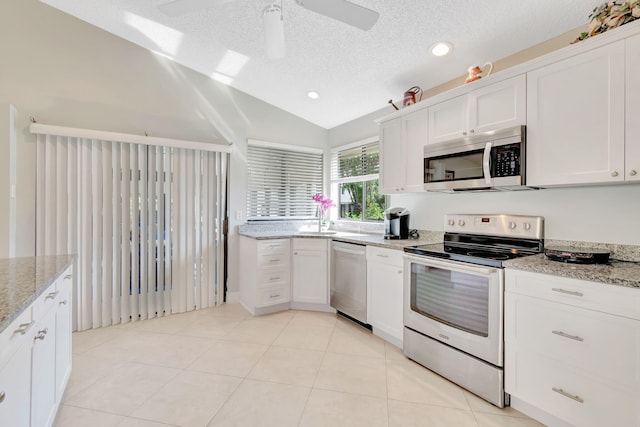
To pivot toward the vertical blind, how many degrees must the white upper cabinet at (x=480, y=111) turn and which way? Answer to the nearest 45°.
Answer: approximately 45° to its right

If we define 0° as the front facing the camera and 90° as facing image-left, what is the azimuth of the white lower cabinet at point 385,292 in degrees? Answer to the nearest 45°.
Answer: approximately 45°

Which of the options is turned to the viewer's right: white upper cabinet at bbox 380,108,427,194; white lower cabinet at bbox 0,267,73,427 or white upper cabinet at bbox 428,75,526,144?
the white lower cabinet

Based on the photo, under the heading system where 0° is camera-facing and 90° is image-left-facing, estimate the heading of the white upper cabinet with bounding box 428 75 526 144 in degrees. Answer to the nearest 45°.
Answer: approximately 45°

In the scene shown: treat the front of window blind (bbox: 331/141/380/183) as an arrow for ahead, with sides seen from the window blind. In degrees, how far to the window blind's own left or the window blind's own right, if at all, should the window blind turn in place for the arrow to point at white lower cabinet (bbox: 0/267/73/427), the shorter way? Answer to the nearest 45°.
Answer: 0° — it already faces it

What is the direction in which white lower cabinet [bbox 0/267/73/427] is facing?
to the viewer's right

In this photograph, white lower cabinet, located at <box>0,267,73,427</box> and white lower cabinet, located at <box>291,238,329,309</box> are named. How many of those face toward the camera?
1
